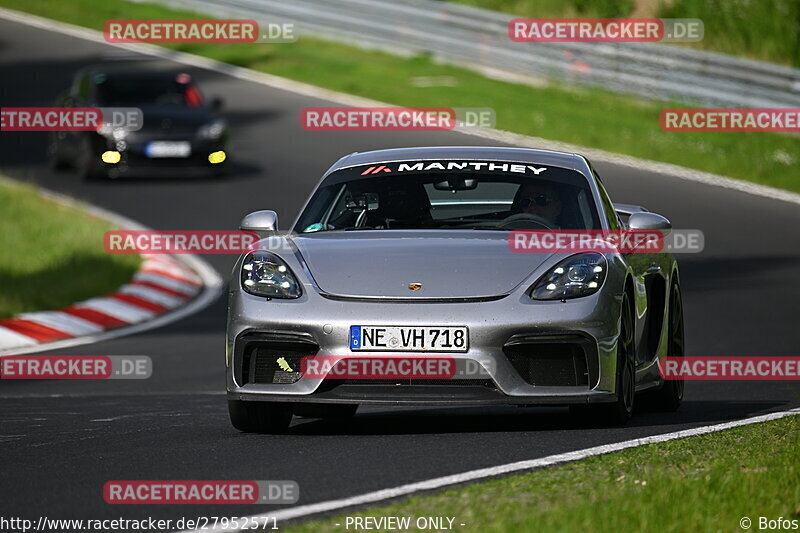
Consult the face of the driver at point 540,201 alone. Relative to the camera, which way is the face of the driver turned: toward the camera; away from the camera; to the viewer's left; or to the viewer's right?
toward the camera

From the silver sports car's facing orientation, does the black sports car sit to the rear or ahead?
to the rear

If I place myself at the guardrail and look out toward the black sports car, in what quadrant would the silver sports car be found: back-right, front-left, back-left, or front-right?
front-left

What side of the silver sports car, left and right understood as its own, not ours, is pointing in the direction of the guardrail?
back

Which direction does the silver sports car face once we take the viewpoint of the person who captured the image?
facing the viewer

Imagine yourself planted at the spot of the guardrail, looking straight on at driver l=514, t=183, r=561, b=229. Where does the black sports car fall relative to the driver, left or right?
right
